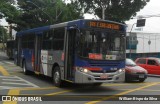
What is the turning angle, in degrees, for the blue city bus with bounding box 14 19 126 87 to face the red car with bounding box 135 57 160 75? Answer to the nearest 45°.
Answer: approximately 90° to its left

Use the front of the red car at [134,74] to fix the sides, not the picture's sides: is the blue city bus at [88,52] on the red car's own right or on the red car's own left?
on the red car's own right

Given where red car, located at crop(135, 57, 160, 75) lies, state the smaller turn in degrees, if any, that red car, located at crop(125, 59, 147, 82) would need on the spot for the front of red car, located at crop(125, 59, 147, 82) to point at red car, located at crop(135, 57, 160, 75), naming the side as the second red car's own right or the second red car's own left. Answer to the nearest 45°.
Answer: approximately 135° to the second red car's own left

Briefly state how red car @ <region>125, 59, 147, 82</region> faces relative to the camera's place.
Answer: facing the viewer and to the right of the viewer

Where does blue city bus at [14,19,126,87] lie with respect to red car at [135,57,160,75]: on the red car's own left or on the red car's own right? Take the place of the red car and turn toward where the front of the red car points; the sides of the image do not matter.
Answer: on the red car's own right

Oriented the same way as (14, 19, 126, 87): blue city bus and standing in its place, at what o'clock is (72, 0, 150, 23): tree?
The tree is roughly at 8 o'clock from the blue city bus.

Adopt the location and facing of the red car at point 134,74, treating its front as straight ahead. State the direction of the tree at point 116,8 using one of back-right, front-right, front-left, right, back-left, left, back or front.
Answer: back-left
